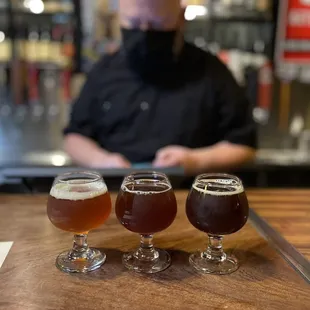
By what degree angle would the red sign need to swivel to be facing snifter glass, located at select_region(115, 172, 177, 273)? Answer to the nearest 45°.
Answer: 0° — it already faces it

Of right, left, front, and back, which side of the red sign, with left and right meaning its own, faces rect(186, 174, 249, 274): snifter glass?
front

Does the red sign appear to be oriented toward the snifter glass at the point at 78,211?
yes

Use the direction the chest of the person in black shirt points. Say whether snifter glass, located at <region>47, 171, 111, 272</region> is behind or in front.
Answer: in front

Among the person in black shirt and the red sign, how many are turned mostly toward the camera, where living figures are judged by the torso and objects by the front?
2

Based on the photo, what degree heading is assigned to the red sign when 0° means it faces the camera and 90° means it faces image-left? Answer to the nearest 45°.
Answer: approximately 0°

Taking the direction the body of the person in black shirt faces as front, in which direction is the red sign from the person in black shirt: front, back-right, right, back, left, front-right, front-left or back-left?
back-left

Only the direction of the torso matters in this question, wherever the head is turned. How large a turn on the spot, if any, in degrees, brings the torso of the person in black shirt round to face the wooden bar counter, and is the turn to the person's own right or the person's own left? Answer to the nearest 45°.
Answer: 0° — they already face it

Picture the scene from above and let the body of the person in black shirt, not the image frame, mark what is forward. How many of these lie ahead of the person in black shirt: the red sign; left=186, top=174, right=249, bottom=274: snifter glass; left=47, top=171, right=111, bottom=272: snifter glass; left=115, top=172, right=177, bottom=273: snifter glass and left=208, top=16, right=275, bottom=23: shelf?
3

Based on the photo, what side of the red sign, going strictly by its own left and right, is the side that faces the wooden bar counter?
front

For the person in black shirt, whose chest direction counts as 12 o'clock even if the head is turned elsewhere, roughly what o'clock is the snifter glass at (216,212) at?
The snifter glass is roughly at 12 o'clock from the person in black shirt.
